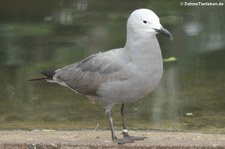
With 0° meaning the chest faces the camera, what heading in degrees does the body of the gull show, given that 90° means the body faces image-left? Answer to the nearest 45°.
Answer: approximately 270°
